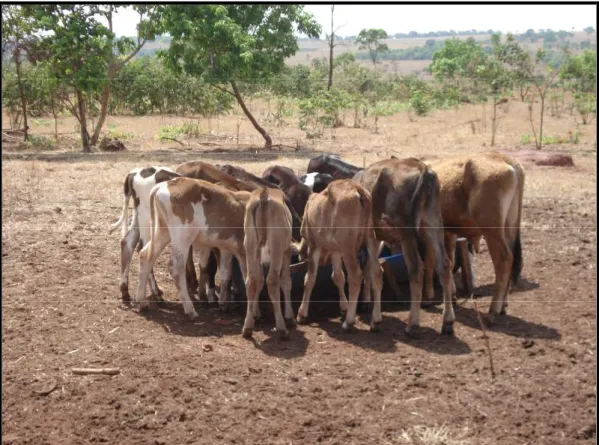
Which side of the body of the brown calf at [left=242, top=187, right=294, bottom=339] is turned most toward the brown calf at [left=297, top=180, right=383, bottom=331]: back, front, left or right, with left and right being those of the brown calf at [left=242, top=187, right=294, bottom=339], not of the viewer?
right

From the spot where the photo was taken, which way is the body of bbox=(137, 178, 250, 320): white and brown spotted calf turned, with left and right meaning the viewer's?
facing away from the viewer and to the right of the viewer

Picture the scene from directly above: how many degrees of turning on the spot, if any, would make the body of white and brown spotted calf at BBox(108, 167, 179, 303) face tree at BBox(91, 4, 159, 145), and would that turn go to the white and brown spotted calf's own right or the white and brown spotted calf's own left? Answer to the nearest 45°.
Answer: approximately 90° to the white and brown spotted calf's own left

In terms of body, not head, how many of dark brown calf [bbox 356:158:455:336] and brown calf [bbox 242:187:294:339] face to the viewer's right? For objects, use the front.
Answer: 0

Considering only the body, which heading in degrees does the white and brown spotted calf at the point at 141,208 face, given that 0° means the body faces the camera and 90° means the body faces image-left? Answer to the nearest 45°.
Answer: approximately 270°

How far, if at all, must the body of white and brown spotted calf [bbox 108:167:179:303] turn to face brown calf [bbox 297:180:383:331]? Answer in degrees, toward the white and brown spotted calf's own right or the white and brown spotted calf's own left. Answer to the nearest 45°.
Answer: approximately 45° to the white and brown spotted calf's own right

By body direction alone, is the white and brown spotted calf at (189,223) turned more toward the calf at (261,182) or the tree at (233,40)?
the calf

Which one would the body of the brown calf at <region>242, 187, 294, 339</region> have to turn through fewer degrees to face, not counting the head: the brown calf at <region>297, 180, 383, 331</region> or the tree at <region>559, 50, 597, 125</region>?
the tree

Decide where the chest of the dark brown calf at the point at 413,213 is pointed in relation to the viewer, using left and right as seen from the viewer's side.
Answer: facing away from the viewer and to the left of the viewer

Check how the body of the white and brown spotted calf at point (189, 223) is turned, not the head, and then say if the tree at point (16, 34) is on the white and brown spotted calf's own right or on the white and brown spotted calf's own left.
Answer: on the white and brown spotted calf's own left

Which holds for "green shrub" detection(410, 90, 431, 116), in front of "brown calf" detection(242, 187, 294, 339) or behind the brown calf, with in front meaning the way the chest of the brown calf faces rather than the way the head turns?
in front

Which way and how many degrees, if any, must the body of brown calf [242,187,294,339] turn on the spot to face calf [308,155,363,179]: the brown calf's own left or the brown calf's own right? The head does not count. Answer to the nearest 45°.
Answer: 0° — it already faces it

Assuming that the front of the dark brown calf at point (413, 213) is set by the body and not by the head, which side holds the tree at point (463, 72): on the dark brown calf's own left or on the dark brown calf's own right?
on the dark brown calf's own right

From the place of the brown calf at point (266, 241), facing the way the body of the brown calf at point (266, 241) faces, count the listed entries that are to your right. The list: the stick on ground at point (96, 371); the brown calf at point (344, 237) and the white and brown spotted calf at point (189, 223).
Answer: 1

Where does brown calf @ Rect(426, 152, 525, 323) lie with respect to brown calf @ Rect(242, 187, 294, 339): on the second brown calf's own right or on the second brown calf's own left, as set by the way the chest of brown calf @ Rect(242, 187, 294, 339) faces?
on the second brown calf's own right

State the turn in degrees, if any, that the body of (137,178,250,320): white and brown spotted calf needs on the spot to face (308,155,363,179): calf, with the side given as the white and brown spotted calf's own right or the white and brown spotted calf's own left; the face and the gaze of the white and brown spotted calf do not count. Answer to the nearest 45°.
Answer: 0° — it already faces it

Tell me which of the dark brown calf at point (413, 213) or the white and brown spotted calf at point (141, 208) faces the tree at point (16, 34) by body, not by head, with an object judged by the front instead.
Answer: the dark brown calf

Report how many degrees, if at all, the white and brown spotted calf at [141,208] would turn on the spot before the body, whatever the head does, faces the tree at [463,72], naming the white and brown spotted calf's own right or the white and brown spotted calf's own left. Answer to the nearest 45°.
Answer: approximately 45° to the white and brown spotted calf's own left

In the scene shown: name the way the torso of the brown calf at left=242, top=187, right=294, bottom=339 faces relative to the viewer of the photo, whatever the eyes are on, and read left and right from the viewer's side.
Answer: facing away from the viewer
